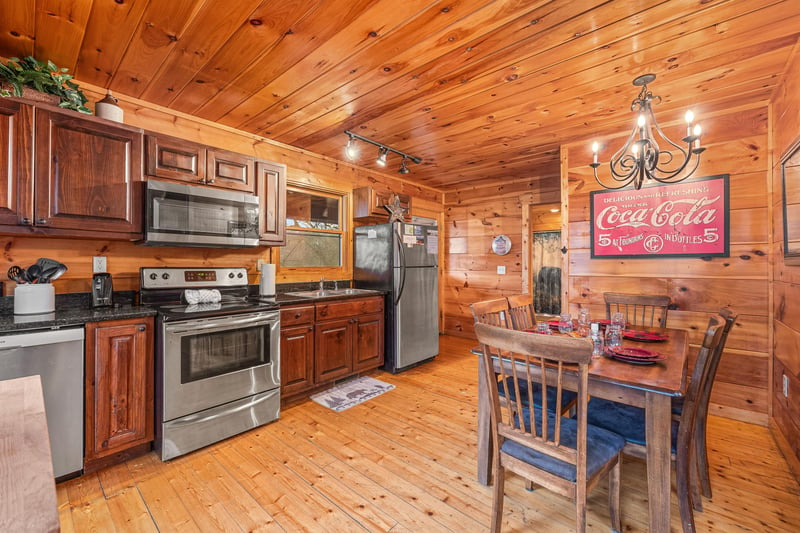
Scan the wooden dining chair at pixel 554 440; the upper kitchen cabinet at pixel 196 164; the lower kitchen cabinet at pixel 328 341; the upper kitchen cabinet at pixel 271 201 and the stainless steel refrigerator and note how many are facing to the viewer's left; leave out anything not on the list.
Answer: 0

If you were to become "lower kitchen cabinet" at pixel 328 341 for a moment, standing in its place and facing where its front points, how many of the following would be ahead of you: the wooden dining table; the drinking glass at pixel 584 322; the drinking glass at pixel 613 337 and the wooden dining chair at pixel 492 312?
4

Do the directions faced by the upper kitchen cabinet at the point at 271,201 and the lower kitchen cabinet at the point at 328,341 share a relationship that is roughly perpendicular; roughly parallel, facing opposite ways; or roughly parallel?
roughly parallel

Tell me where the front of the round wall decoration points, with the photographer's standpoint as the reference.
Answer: facing the viewer

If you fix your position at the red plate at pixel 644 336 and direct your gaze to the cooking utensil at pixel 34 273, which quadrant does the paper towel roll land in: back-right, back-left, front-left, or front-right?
front-right

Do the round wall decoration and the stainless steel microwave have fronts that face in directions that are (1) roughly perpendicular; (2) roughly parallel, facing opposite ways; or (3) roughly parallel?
roughly perpendicular

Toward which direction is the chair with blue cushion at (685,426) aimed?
to the viewer's left

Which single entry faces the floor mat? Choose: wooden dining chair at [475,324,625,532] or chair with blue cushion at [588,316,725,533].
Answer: the chair with blue cushion

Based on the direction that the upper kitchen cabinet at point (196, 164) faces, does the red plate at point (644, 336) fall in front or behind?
in front

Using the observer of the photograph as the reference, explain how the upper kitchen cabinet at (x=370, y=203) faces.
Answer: facing the viewer and to the right of the viewer

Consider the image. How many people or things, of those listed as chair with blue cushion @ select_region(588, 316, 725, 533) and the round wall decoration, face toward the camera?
1

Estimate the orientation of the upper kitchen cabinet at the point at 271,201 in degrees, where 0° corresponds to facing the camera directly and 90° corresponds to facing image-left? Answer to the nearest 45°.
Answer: approximately 315°

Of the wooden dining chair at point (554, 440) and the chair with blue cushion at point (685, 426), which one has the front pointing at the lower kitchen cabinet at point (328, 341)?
the chair with blue cushion

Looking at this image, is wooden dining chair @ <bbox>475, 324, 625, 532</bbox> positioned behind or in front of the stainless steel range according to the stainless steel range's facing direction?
in front

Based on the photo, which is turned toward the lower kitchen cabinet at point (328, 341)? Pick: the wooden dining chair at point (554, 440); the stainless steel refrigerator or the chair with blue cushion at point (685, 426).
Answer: the chair with blue cushion

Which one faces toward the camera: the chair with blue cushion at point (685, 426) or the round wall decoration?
the round wall decoration

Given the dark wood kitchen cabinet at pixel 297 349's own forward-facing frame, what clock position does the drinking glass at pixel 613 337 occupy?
The drinking glass is roughly at 12 o'clock from the dark wood kitchen cabinet.

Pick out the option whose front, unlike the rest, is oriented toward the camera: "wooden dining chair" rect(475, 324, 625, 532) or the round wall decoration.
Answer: the round wall decoration

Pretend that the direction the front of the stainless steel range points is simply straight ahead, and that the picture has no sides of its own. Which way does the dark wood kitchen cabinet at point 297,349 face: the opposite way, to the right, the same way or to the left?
the same way
